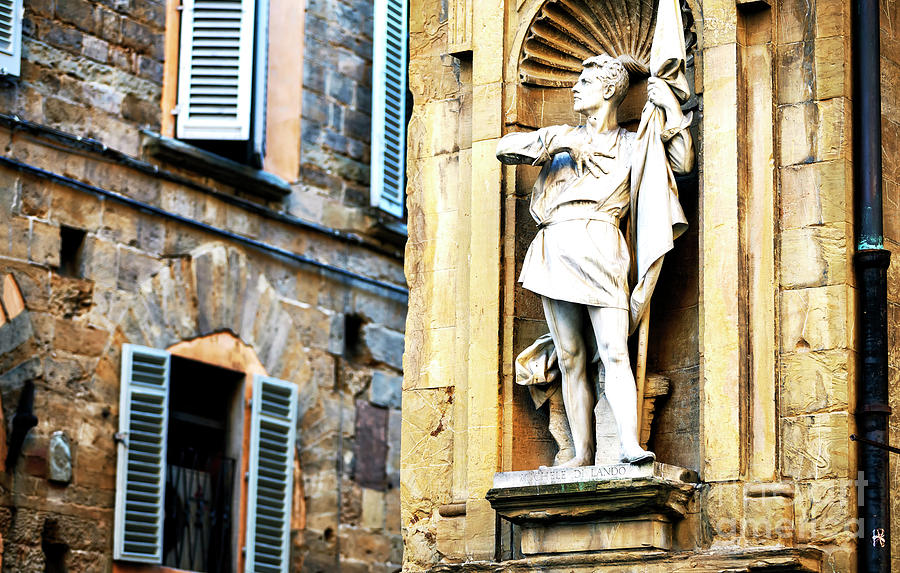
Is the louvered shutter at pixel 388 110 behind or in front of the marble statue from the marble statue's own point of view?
behind

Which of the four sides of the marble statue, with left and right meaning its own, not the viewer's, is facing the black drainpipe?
left

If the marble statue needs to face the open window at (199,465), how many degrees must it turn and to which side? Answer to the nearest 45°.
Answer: approximately 135° to its right

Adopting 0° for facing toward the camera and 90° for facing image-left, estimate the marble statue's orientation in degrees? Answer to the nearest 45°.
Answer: approximately 0°

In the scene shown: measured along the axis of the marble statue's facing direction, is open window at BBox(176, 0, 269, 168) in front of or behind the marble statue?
behind
